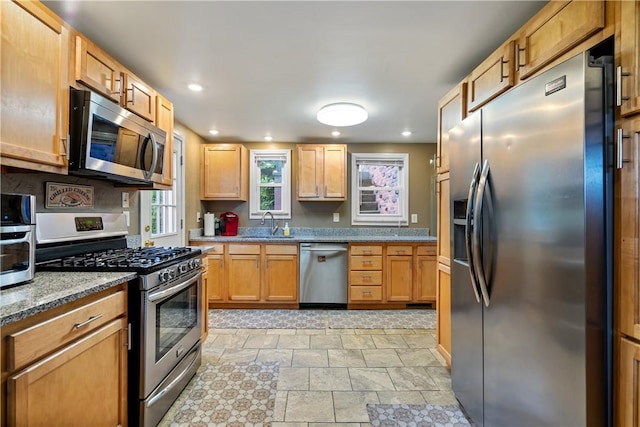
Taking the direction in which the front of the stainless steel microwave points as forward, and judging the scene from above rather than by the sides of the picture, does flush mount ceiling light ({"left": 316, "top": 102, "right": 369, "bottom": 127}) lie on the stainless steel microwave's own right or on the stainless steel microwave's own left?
on the stainless steel microwave's own left

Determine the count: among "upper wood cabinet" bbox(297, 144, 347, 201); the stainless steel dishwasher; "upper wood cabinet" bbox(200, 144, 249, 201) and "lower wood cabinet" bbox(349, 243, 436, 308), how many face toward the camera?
4

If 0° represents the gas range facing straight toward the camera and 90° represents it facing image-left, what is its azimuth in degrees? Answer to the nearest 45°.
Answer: approximately 315°

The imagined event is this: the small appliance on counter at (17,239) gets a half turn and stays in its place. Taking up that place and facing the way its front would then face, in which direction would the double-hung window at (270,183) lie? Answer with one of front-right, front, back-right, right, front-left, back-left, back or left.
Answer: right

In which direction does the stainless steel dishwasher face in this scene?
toward the camera

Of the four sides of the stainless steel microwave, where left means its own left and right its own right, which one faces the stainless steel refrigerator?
front

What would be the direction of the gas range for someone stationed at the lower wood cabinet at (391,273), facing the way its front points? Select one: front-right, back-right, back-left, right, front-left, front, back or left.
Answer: front-right

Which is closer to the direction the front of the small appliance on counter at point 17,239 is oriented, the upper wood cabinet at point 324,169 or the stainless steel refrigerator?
the stainless steel refrigerator

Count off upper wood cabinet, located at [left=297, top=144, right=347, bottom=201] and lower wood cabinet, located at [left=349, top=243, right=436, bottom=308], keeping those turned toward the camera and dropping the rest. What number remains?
2

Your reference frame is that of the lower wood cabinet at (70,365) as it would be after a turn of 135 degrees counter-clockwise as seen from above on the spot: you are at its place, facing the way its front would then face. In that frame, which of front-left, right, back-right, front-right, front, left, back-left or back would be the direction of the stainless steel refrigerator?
back-right

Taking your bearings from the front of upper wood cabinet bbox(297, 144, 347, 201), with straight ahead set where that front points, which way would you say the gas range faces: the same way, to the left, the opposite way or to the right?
to the left

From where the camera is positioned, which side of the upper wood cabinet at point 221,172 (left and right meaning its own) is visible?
front

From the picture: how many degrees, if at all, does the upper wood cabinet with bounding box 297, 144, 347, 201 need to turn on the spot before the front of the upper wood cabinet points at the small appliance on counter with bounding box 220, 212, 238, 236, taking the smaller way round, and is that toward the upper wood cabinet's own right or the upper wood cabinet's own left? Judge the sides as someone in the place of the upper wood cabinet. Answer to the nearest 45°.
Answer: approximately 90° to the upper wood cabinet's own right

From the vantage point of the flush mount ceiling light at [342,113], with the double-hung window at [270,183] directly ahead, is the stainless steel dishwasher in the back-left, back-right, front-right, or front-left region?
front-right

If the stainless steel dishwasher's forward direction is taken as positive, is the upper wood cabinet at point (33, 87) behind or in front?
in front

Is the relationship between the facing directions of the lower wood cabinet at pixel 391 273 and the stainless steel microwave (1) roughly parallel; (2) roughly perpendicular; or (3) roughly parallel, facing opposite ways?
roughly perpendicular
